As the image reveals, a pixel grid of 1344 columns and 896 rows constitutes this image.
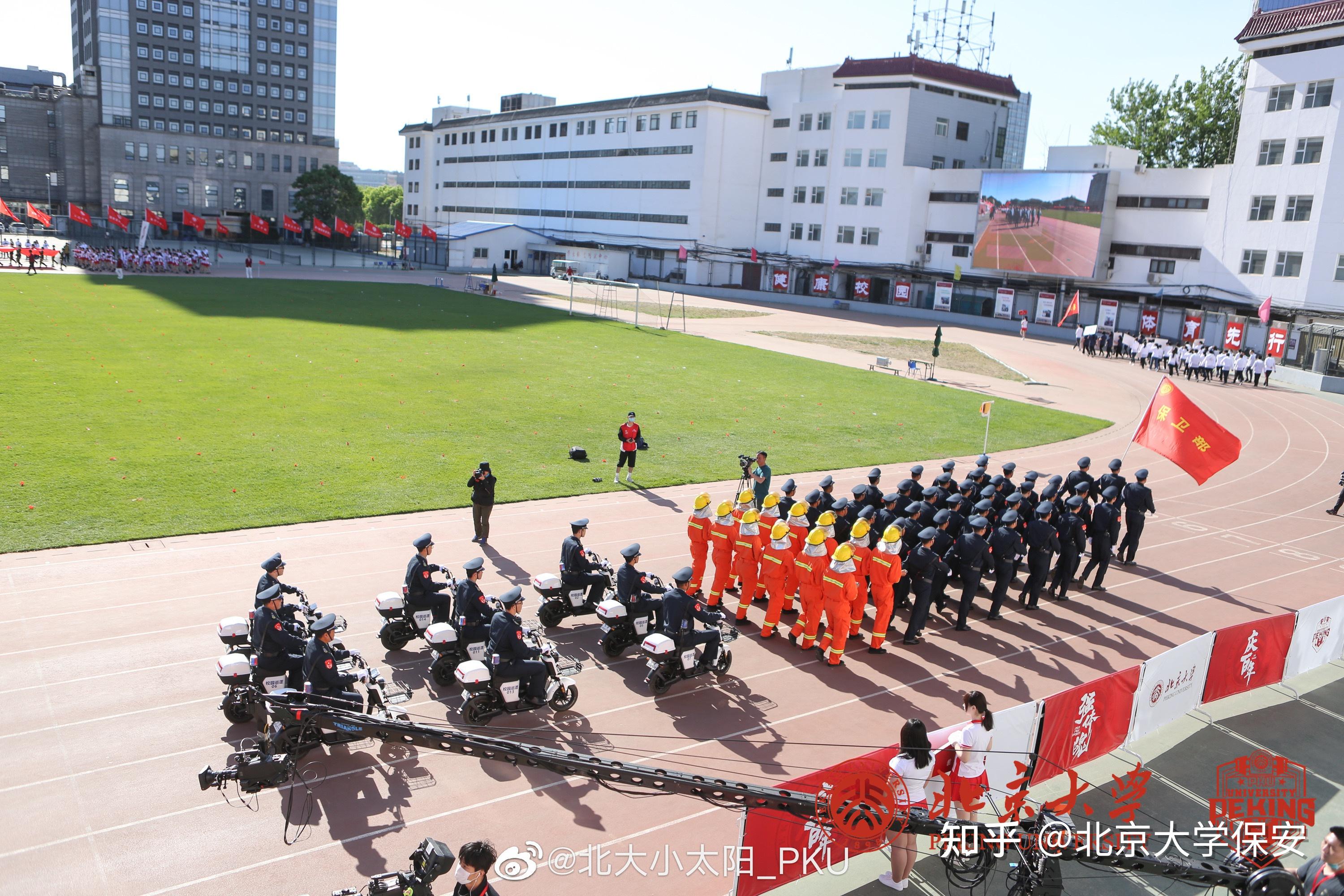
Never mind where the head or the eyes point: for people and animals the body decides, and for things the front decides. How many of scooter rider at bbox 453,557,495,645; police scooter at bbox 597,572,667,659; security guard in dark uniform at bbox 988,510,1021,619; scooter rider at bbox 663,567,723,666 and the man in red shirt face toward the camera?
1

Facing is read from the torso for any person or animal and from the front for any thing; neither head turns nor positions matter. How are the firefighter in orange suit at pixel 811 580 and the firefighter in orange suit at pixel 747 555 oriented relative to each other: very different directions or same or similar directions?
same or similar directions

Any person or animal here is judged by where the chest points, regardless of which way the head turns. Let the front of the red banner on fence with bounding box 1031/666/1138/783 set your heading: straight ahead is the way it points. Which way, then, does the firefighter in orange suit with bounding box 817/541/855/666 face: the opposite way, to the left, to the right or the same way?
to the left
